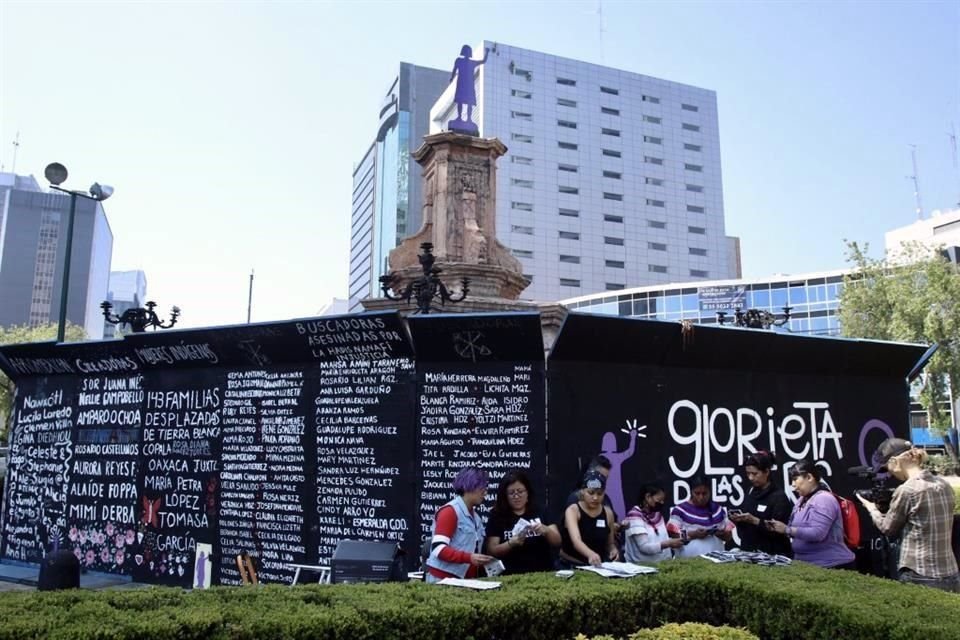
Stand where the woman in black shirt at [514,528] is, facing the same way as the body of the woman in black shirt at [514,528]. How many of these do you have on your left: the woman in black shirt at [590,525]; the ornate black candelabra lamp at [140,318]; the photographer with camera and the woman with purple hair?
2

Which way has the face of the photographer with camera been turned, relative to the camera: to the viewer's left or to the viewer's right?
to the viewer's left

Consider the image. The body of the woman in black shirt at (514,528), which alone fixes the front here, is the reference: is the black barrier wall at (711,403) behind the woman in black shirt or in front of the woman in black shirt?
behind

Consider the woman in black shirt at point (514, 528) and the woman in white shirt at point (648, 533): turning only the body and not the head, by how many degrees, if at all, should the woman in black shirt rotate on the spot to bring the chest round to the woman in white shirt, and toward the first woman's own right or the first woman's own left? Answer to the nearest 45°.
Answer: approximately 135° to the first woman's own left

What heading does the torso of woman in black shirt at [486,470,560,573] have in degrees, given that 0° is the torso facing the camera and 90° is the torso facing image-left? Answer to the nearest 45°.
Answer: approximately 0°

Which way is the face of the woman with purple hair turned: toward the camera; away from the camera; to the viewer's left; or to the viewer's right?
to the viewer's right

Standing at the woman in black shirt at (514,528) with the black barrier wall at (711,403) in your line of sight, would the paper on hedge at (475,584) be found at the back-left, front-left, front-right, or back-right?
back-right

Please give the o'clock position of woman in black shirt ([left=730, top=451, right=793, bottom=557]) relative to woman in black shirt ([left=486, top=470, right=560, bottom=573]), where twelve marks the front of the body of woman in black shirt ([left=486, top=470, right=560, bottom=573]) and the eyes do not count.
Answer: woman in black shirt ([left=730, top=451, right=793, bottom=557]) is roughly at 8 o'clock from woman in black shirt ([left=486, top=470, right=560, bottom=573]).

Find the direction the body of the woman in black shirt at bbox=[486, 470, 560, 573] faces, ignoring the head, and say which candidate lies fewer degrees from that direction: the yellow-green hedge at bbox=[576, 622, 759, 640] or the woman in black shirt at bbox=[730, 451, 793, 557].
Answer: the yellow-green hedge

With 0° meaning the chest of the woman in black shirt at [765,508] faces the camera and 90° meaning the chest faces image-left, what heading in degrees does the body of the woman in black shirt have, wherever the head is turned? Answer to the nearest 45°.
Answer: approximately 45°

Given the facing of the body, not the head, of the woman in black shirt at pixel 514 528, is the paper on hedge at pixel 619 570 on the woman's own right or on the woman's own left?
on the woman's own left

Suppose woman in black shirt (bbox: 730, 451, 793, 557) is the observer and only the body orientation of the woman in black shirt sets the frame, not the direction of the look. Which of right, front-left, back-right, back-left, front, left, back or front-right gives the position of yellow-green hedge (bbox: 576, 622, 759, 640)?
front-left
